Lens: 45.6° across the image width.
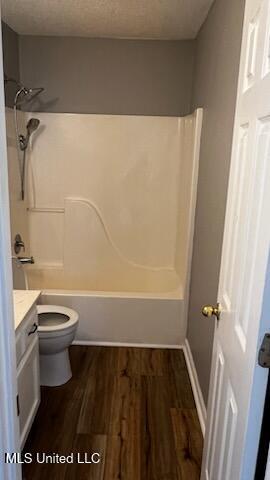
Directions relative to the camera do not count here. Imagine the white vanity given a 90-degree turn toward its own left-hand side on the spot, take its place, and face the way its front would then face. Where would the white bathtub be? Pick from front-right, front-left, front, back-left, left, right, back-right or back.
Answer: front-right

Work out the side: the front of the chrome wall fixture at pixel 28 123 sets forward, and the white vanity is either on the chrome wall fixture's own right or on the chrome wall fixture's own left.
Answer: on the chrome wall fixture's own right

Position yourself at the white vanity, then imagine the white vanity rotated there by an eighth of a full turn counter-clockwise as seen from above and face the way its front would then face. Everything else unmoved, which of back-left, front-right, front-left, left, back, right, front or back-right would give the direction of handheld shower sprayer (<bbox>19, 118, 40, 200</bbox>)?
front-left

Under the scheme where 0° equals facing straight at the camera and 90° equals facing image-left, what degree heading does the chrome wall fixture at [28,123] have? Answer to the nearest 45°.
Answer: approximately 270°

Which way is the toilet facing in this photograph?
to the viewer's right

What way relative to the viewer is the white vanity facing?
to the viewer's right

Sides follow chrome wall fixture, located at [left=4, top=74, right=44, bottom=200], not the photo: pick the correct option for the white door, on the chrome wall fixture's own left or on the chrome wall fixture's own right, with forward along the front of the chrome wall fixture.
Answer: on the chrome wall fixture's own right

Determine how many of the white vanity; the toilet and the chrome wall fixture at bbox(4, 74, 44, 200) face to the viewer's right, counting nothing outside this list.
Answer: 3

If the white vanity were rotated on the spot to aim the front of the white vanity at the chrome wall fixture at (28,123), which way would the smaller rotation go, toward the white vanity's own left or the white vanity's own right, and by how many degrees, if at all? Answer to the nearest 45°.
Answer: approximately 90° to the white vanity's own left
